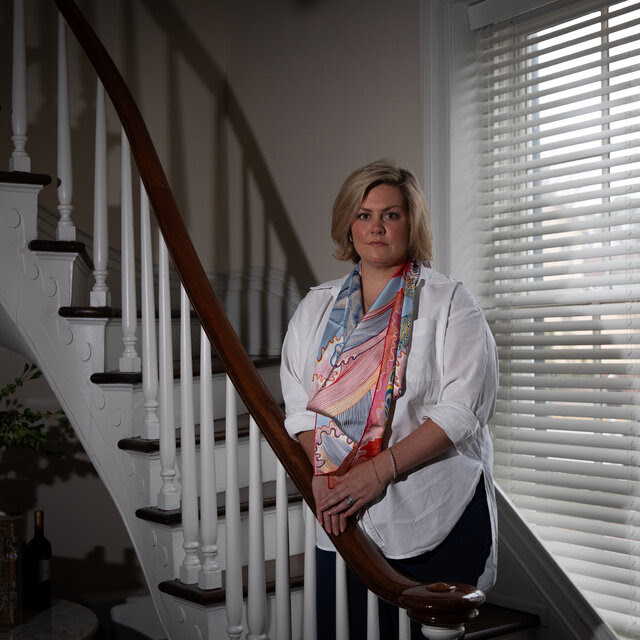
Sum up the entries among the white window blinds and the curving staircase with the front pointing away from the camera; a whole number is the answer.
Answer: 0

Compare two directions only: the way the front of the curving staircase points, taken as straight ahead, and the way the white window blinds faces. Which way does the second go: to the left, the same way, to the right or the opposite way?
to the right

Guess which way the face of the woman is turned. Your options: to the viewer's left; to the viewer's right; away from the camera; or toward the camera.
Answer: toward the camera

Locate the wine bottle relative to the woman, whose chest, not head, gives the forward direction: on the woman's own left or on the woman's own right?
on the woman's own right

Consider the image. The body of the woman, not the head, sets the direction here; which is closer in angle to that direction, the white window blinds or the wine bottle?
the wine bottle

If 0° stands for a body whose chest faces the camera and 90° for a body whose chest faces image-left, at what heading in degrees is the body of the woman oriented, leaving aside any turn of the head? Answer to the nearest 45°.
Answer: approximately 45°

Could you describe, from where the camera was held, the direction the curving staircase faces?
facing the viewer and to the right of the viewer

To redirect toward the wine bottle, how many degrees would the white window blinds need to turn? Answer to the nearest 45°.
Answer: approximately 45° to its right
